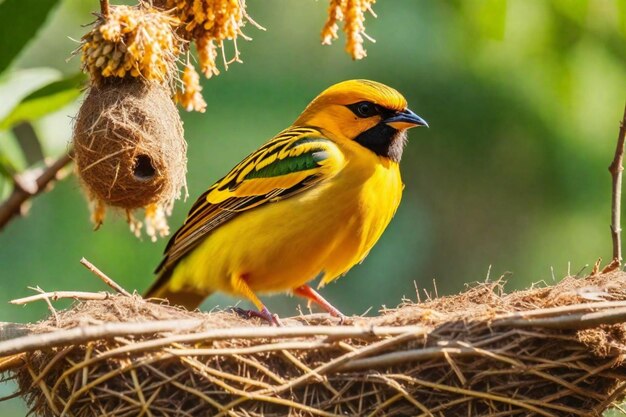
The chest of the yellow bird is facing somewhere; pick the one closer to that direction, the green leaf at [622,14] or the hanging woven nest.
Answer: the green leaf

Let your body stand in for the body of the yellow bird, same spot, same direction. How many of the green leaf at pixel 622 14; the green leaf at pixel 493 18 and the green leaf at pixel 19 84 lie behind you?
1

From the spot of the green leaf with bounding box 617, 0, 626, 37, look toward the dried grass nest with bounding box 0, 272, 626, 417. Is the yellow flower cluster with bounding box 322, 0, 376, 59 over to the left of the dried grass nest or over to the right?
right

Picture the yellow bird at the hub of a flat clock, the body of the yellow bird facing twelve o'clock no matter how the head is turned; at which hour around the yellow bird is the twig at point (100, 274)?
The twig is roughly at 5 o'clock from the yellow bird.

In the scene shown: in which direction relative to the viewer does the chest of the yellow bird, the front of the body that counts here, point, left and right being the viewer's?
facing to the right of the viewer
